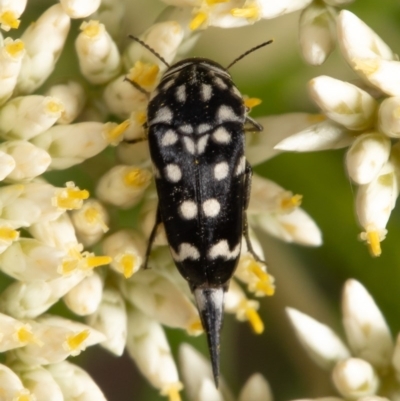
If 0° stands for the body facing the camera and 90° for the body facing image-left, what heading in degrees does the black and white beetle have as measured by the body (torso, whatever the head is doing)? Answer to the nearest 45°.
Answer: approximately 180°
